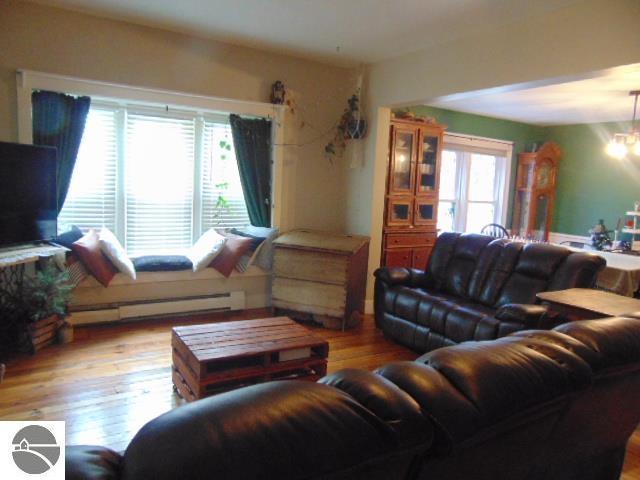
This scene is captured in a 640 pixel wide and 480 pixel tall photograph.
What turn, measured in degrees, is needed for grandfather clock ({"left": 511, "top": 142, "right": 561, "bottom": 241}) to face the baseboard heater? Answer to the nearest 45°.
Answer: approximately 90° to its right

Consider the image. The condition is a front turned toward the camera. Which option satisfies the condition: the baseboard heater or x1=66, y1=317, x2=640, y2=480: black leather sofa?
the baseboard heater

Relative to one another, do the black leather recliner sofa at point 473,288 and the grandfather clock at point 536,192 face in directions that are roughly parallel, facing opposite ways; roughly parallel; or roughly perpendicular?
roughly perpendicular

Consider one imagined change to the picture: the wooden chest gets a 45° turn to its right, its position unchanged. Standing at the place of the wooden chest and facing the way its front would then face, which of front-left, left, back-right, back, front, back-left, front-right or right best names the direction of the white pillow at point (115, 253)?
front

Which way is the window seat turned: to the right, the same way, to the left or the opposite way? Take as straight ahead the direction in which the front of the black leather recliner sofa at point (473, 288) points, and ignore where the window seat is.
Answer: to the left

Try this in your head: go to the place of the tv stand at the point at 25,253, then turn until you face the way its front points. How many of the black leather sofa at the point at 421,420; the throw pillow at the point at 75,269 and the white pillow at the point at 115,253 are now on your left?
2

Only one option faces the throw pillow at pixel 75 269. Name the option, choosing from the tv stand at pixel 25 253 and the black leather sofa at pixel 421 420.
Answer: the black leather sofa

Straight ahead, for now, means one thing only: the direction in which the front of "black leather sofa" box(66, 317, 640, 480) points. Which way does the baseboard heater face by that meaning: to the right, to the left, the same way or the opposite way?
the opposite way

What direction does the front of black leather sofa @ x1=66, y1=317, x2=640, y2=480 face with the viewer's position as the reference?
facing away from the viewer and to the left of the viewer

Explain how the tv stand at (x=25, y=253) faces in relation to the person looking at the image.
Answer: facing the viewer and to the right of the viewer

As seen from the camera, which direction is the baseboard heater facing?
toward the camera

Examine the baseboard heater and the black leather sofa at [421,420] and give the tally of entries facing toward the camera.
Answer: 1

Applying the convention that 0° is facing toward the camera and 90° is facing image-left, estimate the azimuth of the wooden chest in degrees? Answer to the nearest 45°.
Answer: approximately 45°

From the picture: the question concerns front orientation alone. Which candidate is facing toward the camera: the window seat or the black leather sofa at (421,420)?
the window seat

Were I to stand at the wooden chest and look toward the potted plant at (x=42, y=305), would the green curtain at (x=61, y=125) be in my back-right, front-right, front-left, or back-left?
front-right

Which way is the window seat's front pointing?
toward the camera
